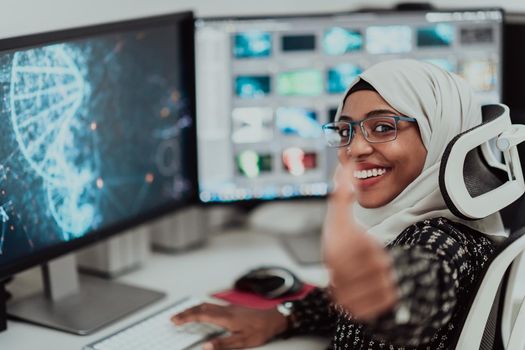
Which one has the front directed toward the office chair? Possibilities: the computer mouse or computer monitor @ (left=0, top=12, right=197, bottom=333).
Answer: the computer monitor

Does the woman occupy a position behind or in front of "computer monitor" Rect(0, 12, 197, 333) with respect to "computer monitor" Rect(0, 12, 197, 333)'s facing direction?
in front

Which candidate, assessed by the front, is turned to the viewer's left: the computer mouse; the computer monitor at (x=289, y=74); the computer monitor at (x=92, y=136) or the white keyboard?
the computer mouse

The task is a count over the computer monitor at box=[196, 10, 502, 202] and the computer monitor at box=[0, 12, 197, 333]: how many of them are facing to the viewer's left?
0

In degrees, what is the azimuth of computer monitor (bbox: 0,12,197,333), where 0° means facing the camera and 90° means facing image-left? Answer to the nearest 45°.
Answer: approximately 315°

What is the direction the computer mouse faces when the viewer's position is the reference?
facing to the left of the viewer

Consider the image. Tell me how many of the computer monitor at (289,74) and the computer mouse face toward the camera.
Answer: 1
